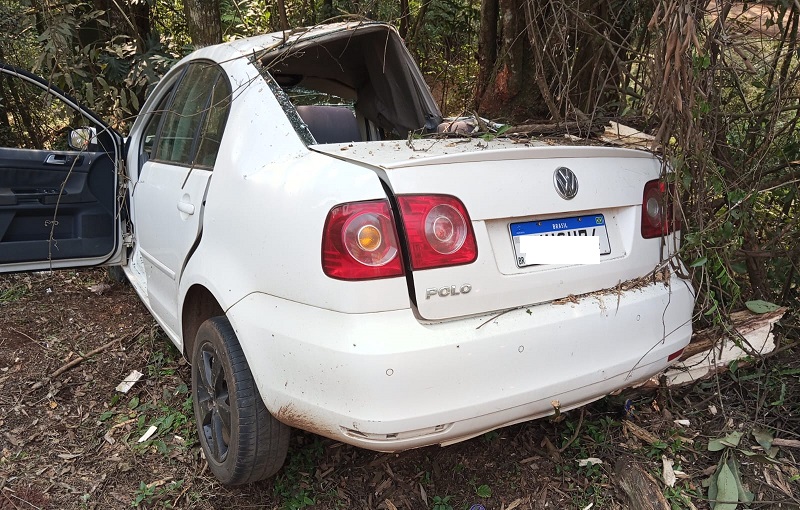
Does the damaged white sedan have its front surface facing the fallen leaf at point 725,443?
no

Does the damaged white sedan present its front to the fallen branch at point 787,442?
no

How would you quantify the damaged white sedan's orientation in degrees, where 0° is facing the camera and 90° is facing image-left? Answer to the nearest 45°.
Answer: approximately 135°

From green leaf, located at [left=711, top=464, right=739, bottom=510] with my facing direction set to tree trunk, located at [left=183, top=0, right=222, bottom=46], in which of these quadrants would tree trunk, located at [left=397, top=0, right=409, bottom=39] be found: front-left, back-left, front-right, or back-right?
front-right

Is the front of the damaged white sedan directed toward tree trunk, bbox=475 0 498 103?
no

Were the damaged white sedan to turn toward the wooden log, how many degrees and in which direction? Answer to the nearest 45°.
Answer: approximately 135° to its right

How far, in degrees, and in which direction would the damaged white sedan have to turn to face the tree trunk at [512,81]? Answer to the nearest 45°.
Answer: approximately 45° to its right

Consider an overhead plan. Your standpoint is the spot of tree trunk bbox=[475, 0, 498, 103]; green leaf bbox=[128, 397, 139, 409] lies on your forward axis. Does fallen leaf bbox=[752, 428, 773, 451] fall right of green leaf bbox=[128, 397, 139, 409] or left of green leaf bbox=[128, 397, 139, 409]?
left

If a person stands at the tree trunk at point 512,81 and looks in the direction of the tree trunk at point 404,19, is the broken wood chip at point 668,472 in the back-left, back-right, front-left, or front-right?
back-left

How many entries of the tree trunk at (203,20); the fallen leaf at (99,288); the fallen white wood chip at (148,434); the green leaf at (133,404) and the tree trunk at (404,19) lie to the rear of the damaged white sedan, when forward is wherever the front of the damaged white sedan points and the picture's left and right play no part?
0

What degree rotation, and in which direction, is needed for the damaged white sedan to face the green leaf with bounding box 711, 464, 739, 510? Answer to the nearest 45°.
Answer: approximately 135° to its right

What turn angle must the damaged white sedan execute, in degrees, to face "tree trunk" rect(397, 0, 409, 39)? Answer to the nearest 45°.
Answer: approximately 45° to its right

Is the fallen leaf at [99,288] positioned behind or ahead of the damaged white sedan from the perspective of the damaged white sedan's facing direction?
ahead

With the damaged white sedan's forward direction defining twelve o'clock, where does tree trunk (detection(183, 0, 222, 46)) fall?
The tree trunk is roughly at 1 o'clock from the damaged white sedan.
